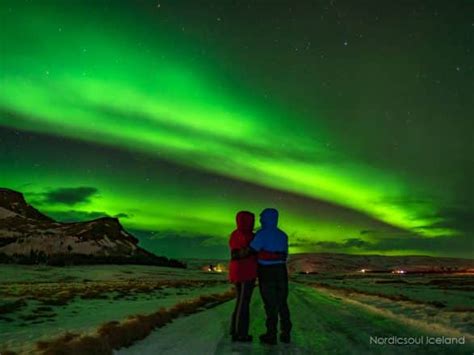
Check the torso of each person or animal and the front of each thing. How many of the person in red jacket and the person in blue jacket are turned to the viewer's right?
1

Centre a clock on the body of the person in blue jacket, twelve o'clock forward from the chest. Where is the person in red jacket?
The person in red jacket is roughly at 11 o'clock from the person in blue jacket.

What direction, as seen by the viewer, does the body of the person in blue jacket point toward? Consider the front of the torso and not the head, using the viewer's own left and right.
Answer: facing away from the viewer and to the left of the viewer

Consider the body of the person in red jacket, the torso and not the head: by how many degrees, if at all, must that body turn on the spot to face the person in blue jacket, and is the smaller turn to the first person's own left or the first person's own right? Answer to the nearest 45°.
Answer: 0° — they already face them

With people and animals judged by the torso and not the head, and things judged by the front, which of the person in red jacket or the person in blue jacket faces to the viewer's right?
the person in red jacket
